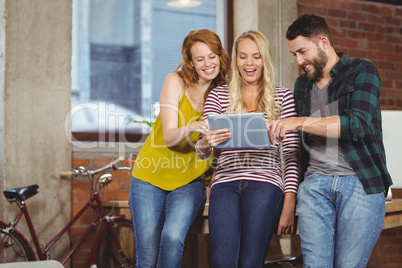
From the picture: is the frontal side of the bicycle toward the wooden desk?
yes

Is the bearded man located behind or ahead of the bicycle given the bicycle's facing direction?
ahead

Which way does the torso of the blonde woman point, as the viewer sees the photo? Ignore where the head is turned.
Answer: toward the camera

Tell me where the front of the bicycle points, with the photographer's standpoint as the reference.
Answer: facing the viewer and to the right of the viewer

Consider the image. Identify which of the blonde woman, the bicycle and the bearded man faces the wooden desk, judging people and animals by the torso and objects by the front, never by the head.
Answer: the bicycle

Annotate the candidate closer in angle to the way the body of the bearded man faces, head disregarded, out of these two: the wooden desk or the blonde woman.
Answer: the blonde woman

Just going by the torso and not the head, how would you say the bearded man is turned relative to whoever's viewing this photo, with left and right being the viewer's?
facing the viewer and to the left of the viewer

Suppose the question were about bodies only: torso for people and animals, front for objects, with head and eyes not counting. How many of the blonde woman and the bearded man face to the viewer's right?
0
